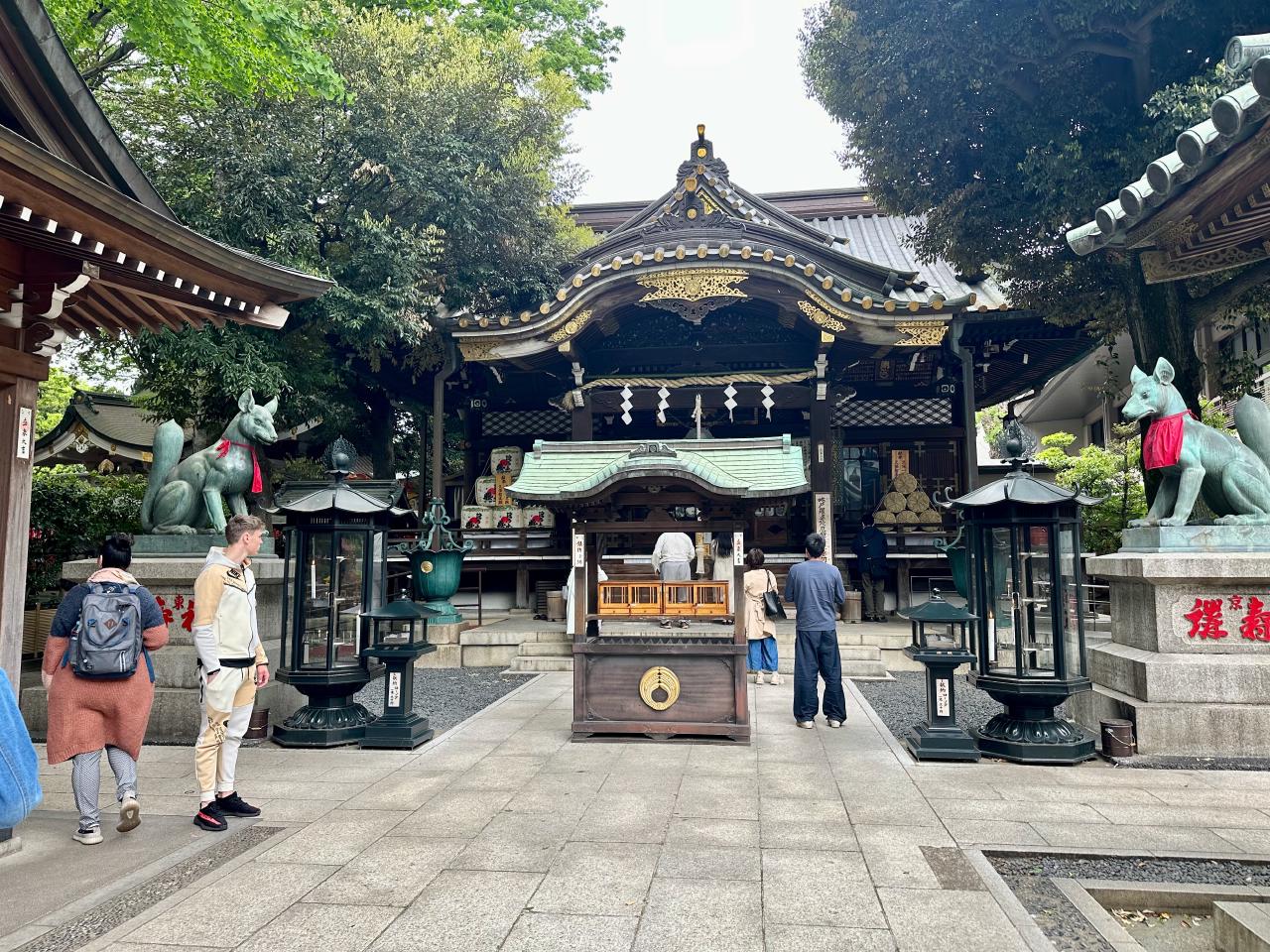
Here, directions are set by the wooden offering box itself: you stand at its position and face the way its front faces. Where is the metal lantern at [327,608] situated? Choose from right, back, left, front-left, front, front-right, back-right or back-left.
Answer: right

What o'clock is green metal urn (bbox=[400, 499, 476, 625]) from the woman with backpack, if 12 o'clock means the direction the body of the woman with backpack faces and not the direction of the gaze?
The green metal urn is roughly at 1 o'clock from the woman with backpack.

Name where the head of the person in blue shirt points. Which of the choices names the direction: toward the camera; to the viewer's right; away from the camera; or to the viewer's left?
away from the camera

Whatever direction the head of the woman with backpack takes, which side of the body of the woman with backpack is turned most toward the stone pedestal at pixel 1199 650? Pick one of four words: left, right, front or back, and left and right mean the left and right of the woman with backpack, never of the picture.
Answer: right

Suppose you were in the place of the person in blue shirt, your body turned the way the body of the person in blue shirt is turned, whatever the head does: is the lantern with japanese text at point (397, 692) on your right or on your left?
on your left

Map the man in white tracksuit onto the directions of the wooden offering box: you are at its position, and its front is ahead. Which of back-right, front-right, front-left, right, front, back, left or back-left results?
front-right

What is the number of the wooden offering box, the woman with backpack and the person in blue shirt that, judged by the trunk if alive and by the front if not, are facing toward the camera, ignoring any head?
1

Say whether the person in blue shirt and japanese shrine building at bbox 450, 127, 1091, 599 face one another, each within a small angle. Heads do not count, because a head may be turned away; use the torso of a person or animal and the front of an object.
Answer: yes

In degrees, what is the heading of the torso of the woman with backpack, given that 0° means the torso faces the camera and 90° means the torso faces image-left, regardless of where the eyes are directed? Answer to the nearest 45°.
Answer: approximately 180°

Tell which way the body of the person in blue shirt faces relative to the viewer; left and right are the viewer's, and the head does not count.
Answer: facing away from the viewer

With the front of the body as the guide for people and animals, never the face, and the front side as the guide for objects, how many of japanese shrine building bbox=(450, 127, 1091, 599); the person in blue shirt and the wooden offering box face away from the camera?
1

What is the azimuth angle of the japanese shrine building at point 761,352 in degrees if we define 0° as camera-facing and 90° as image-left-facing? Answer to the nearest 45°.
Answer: approximately 0°

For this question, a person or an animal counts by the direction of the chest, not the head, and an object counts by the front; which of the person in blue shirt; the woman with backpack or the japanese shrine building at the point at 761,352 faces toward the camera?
the japanese shrine building
